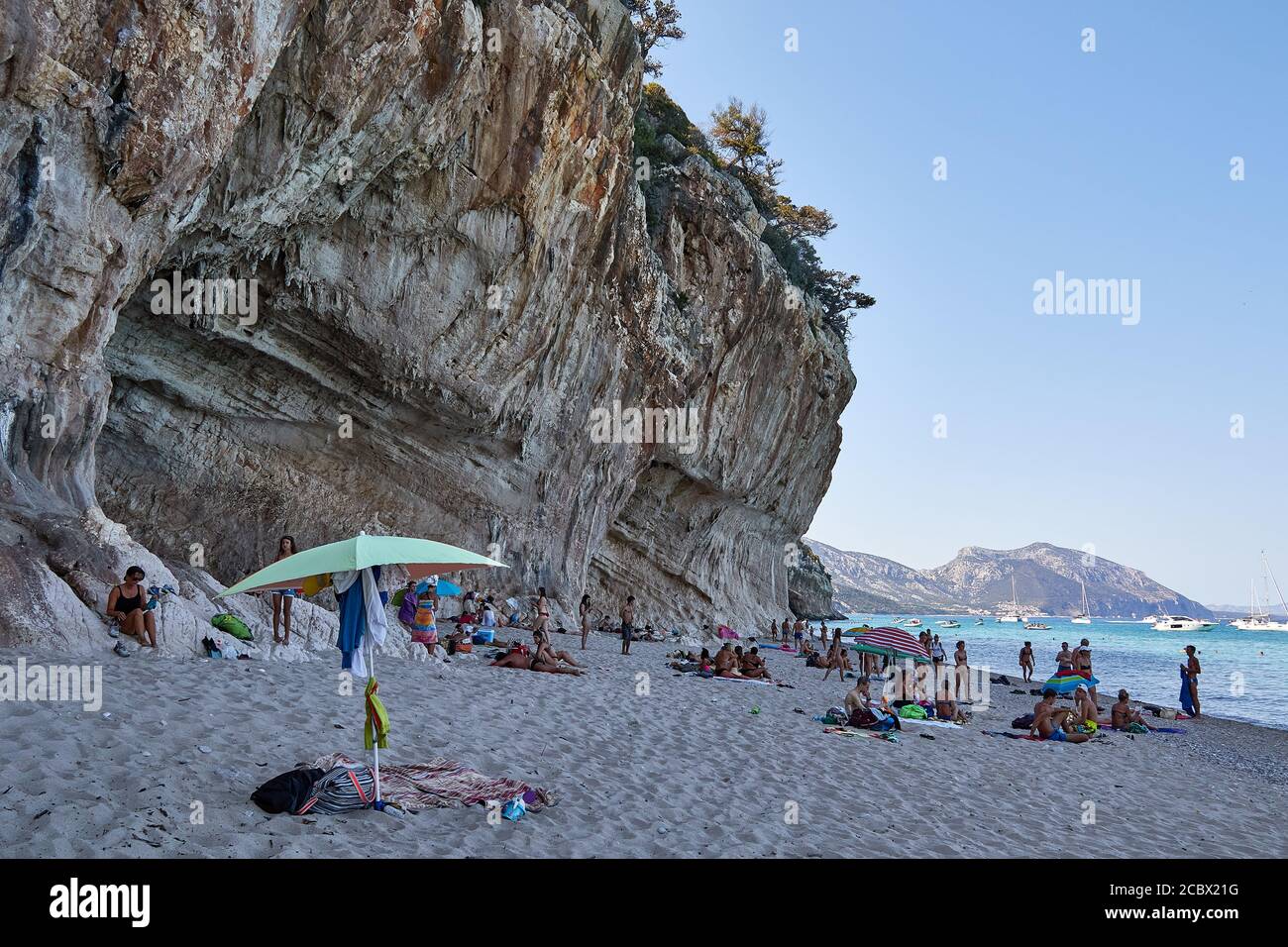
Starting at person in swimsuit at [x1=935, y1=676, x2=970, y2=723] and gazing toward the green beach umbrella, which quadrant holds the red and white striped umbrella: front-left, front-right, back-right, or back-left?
back-right

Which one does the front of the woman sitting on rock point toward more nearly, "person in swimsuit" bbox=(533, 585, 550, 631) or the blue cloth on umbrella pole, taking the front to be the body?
the blue cloth on umbrella pole

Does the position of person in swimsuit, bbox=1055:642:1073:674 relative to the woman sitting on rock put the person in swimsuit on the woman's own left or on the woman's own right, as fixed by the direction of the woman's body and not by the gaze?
on the woman's own left

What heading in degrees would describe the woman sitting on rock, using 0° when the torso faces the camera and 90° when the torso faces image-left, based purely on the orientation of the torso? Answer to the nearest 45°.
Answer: approximately 315°

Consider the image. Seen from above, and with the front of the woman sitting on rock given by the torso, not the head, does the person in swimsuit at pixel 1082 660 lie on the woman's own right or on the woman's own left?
on the woman's own left
